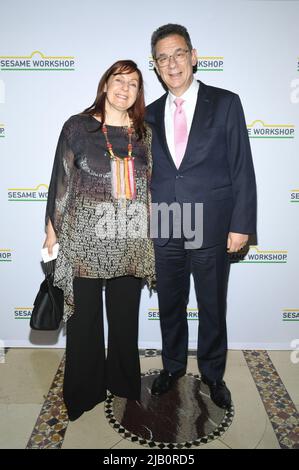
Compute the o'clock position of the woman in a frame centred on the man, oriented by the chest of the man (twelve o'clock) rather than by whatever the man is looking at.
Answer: The woman is roughly at 2 o'clock from the man.

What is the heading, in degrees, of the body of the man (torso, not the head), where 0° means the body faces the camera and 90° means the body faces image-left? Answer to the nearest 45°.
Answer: approximately 0°

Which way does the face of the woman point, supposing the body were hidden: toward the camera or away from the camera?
toward the camera
